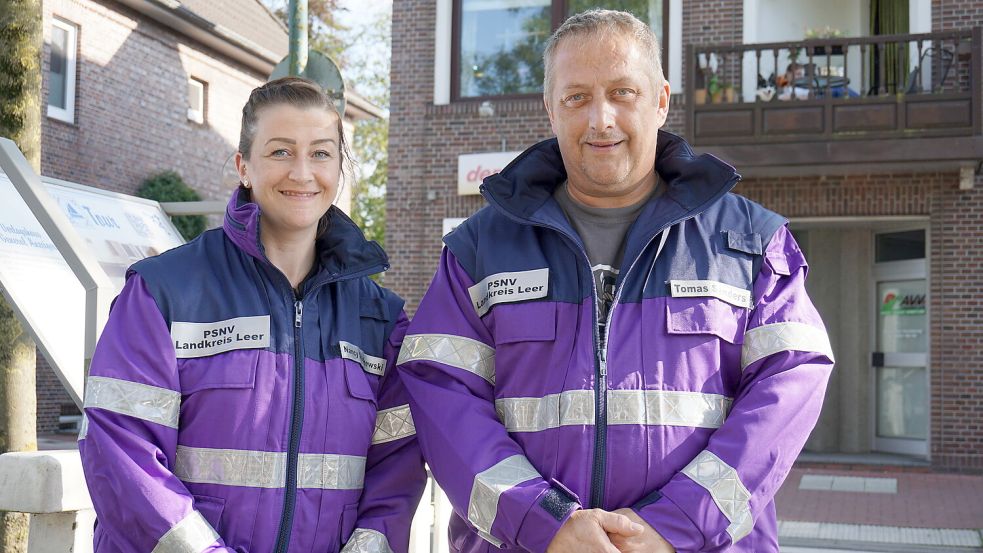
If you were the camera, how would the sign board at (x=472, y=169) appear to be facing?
facing the viewer

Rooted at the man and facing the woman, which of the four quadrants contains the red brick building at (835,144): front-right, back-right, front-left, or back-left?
back-right

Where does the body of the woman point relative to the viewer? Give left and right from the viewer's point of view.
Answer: facing the viewer and to the right of the viewer

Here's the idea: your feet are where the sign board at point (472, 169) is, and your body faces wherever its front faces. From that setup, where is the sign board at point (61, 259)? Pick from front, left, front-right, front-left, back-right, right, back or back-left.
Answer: front

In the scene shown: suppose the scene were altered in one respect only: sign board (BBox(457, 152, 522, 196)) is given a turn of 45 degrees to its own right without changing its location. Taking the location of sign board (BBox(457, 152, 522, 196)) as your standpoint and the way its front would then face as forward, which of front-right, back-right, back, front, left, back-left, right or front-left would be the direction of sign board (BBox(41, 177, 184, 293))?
front-left

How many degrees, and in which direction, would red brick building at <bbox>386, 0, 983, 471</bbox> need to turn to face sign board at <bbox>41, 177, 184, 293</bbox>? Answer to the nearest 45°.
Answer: approximately 45° to its right

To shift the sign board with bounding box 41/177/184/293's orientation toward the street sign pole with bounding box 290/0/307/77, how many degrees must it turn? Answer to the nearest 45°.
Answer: approximately 90° to its left

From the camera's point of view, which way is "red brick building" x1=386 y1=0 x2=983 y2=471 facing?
toward the camera

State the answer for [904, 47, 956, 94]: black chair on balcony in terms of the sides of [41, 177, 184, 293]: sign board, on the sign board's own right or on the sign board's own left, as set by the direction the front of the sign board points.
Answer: on the sign board's own left

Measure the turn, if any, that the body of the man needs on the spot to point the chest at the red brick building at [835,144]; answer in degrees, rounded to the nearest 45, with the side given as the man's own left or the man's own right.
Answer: approximately 180°

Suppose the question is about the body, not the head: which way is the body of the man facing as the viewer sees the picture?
toward the camera

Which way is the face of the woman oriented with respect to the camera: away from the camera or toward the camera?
toward the camera

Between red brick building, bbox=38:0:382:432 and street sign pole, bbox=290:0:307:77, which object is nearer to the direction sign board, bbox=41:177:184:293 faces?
the street sign pole

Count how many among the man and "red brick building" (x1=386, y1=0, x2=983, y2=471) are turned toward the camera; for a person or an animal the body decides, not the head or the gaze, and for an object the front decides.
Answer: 2
